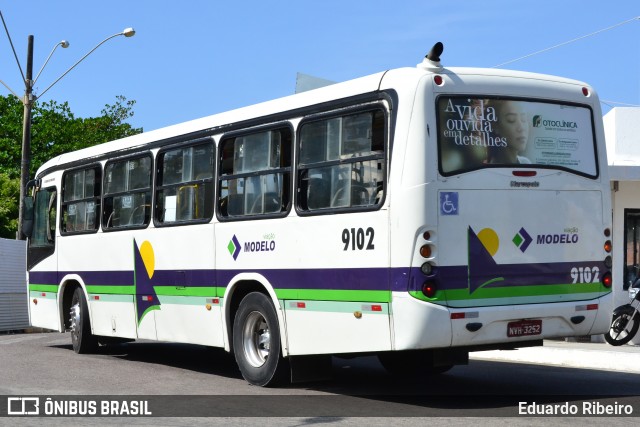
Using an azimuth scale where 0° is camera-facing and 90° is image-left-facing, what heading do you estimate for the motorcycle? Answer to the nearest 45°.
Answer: approximately 45°

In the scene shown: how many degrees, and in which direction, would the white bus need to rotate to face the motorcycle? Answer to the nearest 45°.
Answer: approximately 90° to its right

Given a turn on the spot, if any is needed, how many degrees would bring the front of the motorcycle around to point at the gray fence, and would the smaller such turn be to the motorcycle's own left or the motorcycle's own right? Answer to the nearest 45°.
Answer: approximately 45° to the motorcycle's own right

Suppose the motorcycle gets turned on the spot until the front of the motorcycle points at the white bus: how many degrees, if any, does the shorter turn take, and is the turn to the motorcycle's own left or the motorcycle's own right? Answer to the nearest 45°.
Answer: approximately 45° to the motorcycle's own left

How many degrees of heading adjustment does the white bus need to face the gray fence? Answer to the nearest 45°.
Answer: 0° — it already faces it

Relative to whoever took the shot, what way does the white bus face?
facing away from the viewer and to the left of the viewer
